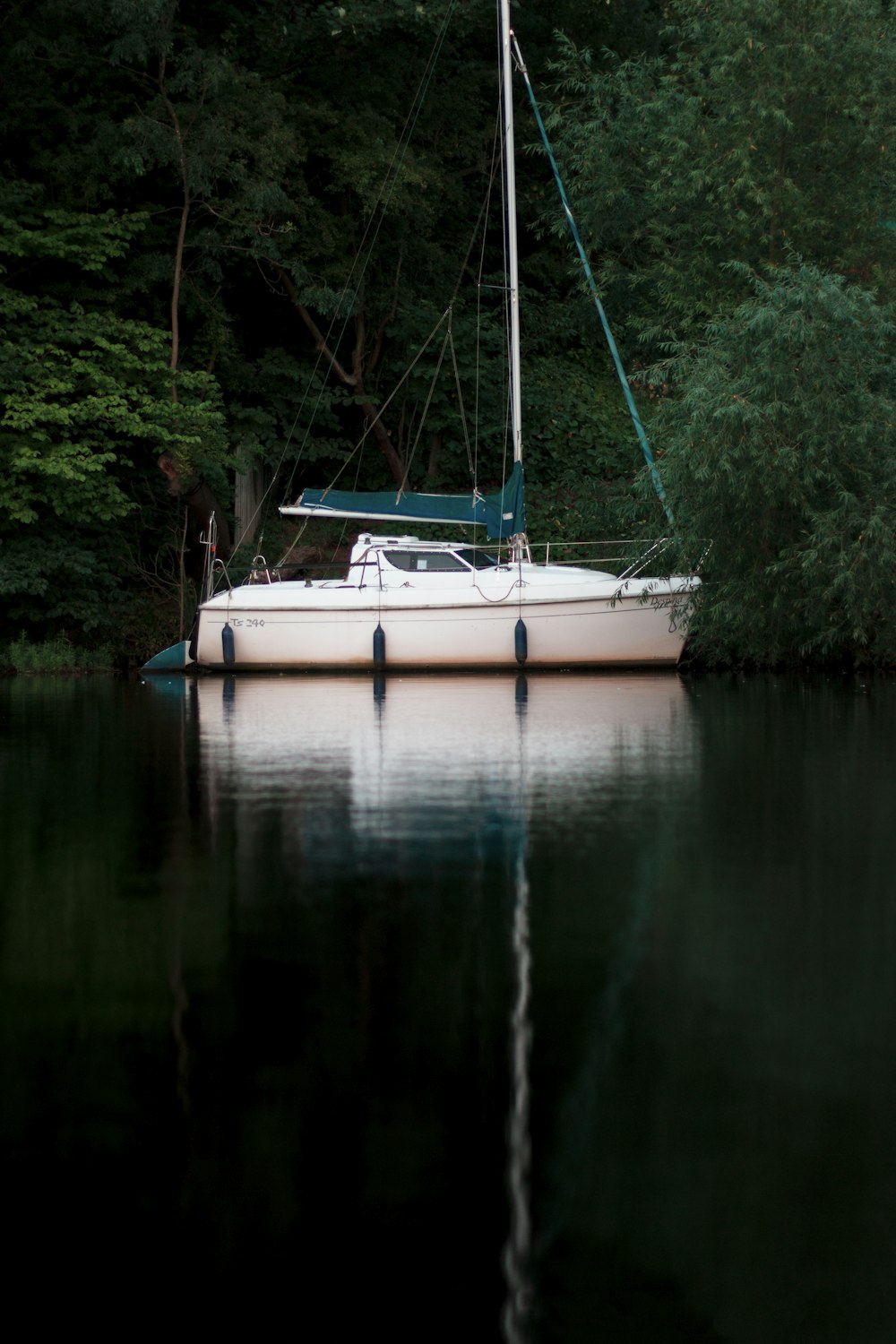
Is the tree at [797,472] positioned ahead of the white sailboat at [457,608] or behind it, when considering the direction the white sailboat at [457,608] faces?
ahead

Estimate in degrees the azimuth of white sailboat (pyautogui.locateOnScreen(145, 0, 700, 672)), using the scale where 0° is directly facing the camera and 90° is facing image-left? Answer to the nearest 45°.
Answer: approximately 270°

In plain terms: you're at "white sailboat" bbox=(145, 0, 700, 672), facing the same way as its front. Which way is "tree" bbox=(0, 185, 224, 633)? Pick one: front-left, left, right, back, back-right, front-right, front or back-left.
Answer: back-left
